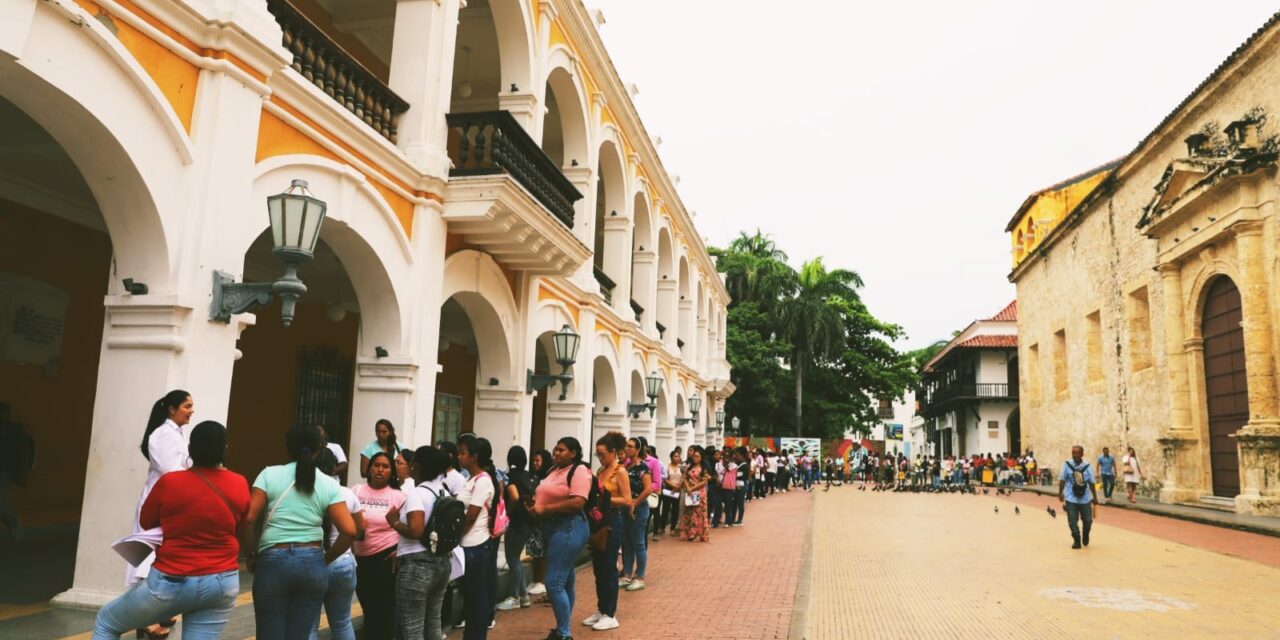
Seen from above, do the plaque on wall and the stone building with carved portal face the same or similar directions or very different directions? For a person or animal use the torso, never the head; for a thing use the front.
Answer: very different directions

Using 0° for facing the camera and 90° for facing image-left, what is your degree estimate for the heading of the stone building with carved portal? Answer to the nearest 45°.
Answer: approximately 45°

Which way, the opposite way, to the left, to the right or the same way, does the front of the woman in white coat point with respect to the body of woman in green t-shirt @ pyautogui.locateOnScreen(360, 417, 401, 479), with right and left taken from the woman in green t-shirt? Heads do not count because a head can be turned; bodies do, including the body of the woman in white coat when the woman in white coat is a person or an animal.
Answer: to the left

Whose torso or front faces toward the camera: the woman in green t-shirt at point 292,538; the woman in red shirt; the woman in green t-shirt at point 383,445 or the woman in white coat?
the woman in green t-shirt at point 383,445

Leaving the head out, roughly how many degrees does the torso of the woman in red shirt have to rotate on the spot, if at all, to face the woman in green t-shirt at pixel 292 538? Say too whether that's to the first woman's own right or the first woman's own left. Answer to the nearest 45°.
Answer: approximately 45° to the first woman's own right

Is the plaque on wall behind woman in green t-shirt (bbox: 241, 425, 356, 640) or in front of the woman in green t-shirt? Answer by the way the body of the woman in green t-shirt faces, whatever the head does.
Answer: in front

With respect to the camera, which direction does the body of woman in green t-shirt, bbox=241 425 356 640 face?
away from the camera

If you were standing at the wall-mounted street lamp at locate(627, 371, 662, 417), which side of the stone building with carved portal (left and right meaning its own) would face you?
front

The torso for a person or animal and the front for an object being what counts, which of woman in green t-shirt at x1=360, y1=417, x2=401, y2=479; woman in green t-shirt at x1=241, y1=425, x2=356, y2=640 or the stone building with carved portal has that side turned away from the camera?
woman in green t-shirt at x1=241, y1=425, x2=356, y2=640

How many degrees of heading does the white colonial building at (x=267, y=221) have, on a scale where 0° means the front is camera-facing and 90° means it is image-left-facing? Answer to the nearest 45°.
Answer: approximately 315°

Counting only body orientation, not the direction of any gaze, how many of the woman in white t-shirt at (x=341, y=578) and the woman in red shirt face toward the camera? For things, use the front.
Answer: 0

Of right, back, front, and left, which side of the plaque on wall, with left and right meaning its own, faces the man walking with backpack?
front

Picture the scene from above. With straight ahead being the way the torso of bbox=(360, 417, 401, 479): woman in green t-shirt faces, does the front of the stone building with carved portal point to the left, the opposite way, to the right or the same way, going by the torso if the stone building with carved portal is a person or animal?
to the right

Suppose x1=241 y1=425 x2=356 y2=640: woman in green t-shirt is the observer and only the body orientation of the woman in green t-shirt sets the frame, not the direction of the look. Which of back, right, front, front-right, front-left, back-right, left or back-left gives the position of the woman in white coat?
front-left

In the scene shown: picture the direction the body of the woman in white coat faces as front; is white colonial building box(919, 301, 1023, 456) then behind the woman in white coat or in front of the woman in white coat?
in front

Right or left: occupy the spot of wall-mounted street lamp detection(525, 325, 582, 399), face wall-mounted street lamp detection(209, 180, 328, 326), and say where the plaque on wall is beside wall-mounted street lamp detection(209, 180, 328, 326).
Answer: right

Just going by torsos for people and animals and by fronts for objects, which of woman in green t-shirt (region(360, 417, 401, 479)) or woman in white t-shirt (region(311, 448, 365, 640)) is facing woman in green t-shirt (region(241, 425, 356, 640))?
woman in green t-shirt (region(360, 417, 401, 479))
